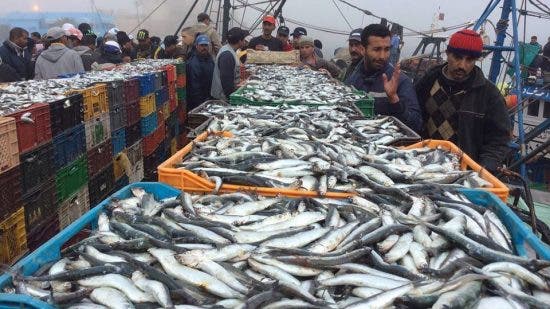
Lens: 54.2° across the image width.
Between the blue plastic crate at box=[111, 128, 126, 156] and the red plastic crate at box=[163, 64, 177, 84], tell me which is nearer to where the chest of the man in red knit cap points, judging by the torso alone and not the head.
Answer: the blue plastic crate

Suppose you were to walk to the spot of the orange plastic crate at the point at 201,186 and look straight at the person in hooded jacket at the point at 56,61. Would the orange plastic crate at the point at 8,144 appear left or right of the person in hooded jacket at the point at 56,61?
left

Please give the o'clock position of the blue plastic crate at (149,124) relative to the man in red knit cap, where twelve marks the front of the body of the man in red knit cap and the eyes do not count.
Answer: The blue plastic crate is roughly at 2 o'clock from the man in red knit cap.

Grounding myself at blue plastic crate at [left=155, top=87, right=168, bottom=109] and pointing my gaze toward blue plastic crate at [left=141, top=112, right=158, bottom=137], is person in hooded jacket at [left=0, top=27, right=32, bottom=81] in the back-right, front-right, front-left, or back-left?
back-right

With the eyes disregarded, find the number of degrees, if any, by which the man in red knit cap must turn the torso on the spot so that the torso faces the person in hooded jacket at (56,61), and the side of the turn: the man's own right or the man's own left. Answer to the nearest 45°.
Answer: approximately 45° to the man's own right

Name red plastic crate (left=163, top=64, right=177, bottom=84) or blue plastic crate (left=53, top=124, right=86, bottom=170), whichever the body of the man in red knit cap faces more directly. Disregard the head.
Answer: the blue plastic crate

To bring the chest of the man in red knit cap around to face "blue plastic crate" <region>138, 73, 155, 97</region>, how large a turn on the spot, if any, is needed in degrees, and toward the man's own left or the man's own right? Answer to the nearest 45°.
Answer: approximately 45° to the man's own right

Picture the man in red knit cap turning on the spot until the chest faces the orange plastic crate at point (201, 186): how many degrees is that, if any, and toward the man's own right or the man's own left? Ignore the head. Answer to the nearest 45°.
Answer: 0° — they already face it

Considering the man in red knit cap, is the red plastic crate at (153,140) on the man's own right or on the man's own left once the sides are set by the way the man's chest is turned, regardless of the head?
on the man's own right

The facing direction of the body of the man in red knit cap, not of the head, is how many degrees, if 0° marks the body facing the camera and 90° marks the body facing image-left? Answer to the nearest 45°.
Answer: approximately 45°

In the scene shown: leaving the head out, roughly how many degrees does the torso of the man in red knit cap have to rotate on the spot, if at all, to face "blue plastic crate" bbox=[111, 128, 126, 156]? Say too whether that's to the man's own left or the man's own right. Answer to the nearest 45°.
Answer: approximately 45° to the man's own right
